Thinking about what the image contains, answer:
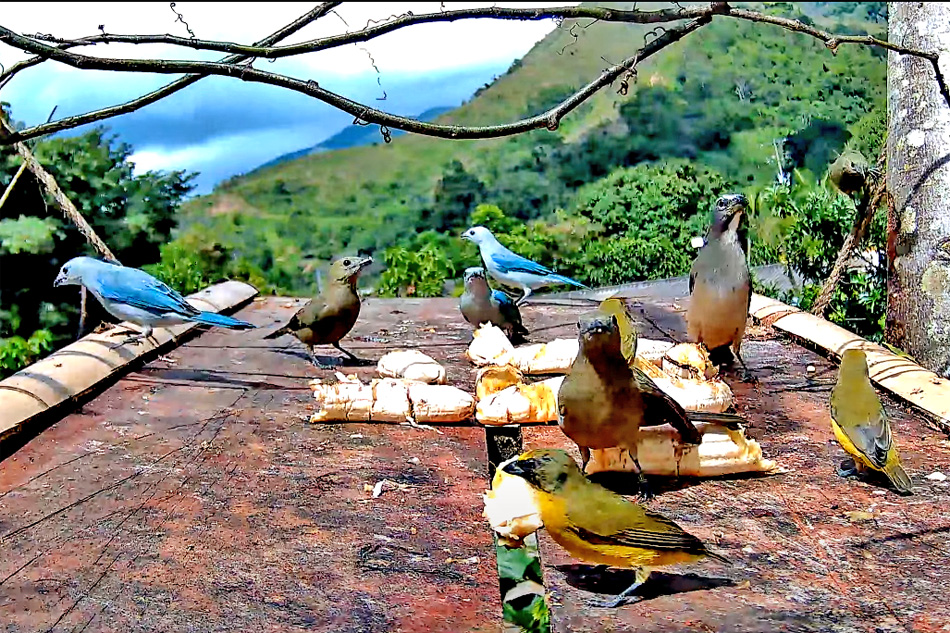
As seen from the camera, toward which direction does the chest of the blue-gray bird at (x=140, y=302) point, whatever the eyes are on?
to the viewer's left

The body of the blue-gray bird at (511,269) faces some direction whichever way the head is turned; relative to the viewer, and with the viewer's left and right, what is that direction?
facing to the left of the viewer

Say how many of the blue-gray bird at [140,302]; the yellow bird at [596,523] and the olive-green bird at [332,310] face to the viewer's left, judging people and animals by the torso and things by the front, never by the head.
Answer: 2

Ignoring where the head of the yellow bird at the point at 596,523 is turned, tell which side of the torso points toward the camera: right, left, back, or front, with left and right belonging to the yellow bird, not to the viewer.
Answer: left

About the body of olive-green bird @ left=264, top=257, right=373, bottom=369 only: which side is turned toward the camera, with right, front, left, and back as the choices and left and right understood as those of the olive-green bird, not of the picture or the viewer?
right

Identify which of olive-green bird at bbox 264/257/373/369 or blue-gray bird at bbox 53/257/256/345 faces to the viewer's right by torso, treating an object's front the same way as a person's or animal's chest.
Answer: the olive-green bird

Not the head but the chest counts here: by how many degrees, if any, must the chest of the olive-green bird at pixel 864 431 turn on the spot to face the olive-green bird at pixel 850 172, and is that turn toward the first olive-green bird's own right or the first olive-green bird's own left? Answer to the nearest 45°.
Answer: approximately 45° to the first olive-green bird's own right

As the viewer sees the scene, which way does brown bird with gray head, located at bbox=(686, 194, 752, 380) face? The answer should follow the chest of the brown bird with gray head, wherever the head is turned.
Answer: toward the camera

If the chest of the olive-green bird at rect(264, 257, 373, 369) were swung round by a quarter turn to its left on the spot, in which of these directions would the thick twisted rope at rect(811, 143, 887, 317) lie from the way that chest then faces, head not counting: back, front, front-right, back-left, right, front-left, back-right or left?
right

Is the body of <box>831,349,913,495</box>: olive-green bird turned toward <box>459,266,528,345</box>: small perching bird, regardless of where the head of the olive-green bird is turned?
yes

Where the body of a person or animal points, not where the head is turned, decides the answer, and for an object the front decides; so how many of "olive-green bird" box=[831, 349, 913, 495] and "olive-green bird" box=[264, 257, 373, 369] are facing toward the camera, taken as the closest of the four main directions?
0

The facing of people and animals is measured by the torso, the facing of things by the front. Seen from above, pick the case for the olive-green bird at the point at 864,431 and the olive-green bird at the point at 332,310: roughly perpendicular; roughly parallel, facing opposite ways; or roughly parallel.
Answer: roughly perpendicular

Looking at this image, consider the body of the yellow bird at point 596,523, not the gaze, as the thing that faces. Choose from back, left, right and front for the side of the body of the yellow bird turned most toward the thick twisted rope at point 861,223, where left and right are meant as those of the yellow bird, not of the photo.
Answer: right
